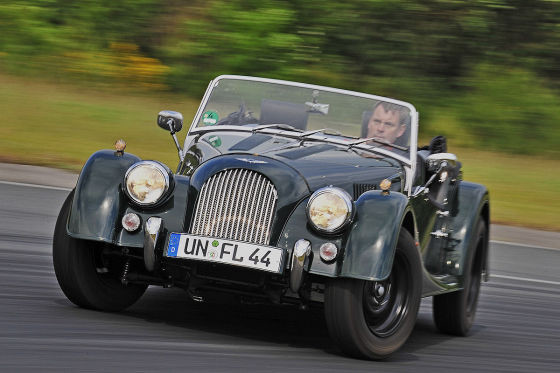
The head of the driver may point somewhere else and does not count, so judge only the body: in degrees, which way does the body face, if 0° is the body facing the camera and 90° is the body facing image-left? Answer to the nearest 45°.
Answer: approximately 45°
